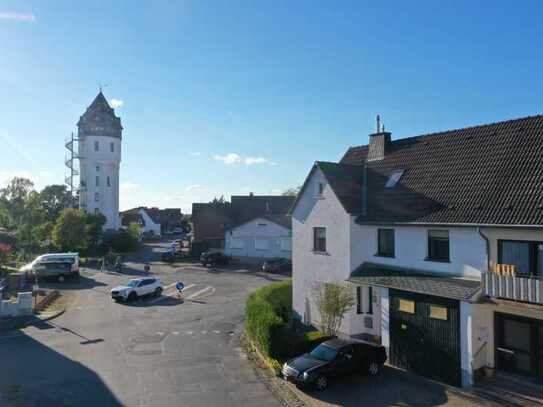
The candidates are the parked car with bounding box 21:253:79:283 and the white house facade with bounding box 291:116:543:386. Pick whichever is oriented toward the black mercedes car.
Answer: the white house facade

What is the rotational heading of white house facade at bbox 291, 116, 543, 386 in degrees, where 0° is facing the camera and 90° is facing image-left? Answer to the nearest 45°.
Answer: approximately 45°

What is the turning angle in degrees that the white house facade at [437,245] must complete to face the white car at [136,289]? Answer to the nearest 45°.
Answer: approximately 90° to its right

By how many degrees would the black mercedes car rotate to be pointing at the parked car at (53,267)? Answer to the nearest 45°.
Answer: approximately 90° to its right

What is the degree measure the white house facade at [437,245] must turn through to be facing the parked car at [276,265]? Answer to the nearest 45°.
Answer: approximately 90° to its right

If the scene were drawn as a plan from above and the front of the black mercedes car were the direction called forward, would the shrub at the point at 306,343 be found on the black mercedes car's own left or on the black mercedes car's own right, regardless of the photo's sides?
on the black mercedes car's own right

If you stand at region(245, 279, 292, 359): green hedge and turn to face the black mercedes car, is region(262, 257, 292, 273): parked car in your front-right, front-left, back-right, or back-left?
back-left
